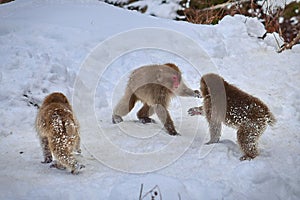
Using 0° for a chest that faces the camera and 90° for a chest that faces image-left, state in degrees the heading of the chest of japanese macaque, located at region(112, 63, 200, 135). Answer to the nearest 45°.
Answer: approximately 270°

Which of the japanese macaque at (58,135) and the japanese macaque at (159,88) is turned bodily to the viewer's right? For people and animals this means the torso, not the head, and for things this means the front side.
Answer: the japanese macaque at (159,88)

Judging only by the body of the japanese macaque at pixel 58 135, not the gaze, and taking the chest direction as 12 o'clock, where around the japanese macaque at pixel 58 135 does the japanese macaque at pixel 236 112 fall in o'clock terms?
the japanese macaque at pixel 236 112 is roughly at 3 o'clock from the japanese macaque at pixel 58 135.

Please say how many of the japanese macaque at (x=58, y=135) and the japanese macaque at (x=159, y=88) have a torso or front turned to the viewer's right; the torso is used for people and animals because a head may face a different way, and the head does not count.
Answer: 1

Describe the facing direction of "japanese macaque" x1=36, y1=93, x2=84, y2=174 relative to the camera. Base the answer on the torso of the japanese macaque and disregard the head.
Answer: away from the camera

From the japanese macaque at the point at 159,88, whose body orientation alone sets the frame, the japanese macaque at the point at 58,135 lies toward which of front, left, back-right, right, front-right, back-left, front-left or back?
back-right

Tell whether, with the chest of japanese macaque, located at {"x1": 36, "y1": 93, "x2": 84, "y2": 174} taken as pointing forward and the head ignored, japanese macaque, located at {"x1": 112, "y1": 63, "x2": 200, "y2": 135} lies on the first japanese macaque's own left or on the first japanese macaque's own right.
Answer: on the first japanese macaque's own right

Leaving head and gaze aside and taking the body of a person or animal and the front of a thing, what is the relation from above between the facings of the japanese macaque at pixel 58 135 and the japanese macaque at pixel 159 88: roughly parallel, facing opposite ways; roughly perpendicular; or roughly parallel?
roughly perpendicular
